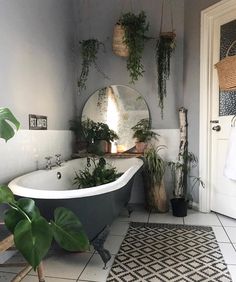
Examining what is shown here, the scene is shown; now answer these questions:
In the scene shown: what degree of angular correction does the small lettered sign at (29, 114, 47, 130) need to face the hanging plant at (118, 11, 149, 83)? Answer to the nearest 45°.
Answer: approximately 45° to its left

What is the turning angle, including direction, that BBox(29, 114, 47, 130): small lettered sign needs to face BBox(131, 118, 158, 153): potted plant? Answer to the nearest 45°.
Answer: approximately 45° to its left

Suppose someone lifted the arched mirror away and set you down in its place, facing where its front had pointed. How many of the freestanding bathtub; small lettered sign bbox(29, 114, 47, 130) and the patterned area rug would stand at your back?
0

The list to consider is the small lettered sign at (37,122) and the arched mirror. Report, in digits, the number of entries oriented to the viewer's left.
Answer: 0

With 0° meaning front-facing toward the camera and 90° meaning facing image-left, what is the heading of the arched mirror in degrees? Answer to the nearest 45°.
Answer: approximately 0°

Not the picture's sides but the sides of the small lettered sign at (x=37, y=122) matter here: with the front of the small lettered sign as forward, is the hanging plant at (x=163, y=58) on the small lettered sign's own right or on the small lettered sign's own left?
on the small lettered sign's own left

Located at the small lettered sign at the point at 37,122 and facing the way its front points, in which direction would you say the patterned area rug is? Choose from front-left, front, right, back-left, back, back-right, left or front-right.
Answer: front

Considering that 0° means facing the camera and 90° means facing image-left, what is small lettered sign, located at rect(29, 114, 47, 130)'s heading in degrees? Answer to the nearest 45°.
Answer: approximately 315°
